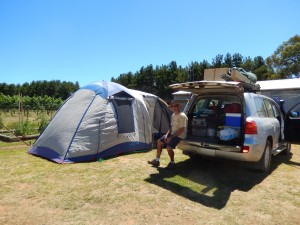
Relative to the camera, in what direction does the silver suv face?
facing away from the viewer and to the right of the viewer

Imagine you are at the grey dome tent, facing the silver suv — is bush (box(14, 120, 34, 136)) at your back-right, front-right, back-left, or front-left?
back-left

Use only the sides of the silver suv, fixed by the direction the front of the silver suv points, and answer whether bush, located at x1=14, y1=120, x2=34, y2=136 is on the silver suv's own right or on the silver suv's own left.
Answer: on the silver suv's own left

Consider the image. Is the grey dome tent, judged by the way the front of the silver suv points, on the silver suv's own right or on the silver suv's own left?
on the silver suv's own left
